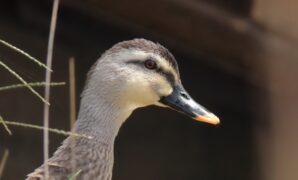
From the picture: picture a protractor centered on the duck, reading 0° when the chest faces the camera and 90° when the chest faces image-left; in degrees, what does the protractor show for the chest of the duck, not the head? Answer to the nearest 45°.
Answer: approximately 270°
